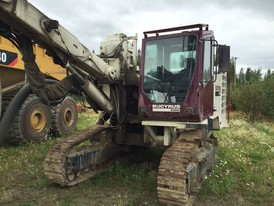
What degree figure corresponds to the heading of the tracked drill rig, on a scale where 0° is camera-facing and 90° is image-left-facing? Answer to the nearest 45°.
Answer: approximately 45°

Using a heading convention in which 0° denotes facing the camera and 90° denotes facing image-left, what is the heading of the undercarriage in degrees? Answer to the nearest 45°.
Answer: approximately 45°
